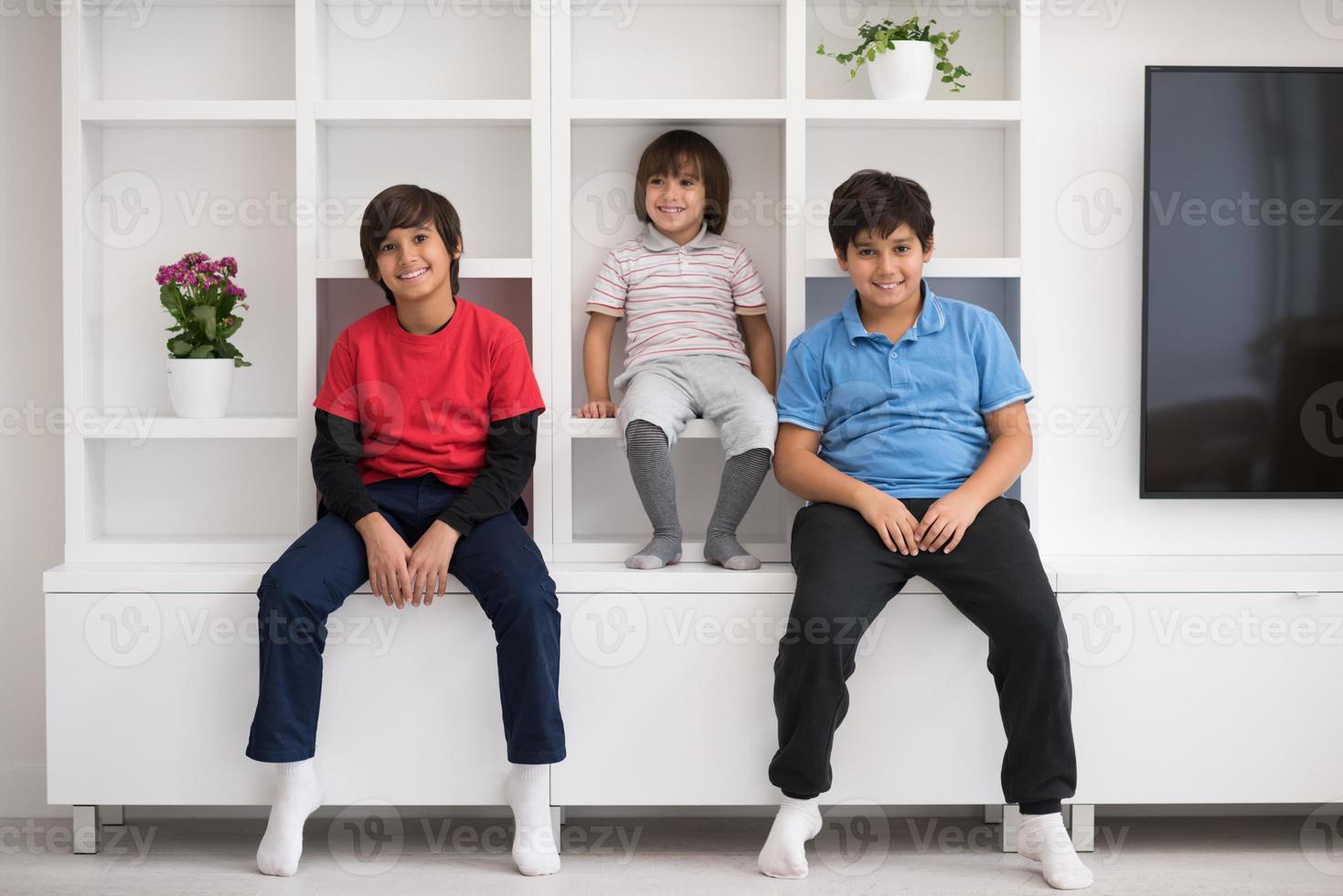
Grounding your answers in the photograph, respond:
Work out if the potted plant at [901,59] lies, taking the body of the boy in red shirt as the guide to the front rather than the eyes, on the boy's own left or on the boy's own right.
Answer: on the boy's own left

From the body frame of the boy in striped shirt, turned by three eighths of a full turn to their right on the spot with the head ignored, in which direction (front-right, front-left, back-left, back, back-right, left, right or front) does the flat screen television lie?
back-right

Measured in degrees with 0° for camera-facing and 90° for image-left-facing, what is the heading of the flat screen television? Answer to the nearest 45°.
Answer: approximately 0°
